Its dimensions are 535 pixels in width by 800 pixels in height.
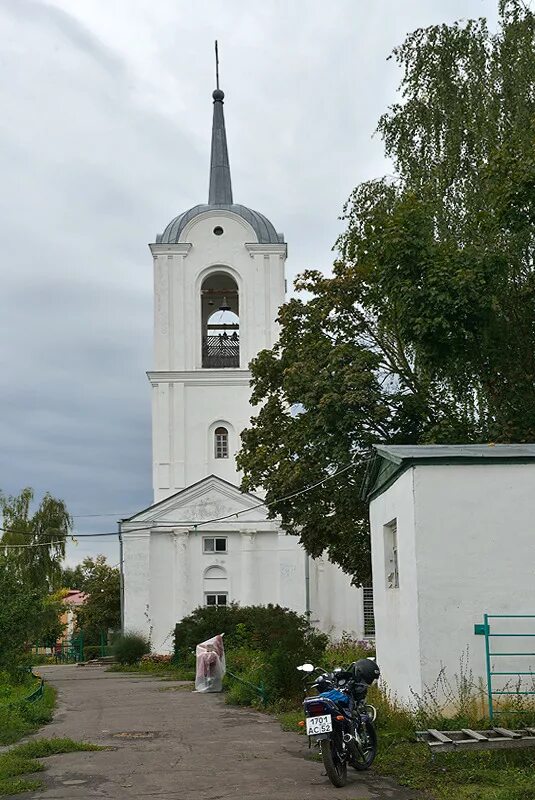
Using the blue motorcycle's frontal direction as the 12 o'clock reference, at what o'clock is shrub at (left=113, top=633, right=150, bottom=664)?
The shrub is roughly at 10 o'clock from the blue motorcycle.

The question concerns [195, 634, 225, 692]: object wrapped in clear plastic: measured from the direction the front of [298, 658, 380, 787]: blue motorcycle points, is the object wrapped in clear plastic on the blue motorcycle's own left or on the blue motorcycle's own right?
on the blue motorcycle's own left

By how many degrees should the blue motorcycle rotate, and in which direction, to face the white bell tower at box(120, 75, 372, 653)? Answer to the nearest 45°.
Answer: approximately 45° to its left

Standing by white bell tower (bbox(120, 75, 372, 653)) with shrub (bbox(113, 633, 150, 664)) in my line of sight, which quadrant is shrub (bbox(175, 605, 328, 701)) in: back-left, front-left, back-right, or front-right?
front-left

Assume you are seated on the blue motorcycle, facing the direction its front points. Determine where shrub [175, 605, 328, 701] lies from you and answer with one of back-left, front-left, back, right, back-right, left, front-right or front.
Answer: front-left

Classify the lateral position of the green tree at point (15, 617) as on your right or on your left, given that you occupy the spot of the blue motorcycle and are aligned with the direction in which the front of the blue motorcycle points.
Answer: on your left

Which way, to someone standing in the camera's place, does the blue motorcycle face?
facing away from the viewer and to the right of the viewer

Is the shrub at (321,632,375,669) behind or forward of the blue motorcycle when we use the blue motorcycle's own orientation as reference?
forward

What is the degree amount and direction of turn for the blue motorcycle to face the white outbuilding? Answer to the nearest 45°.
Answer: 0° — it already faces it

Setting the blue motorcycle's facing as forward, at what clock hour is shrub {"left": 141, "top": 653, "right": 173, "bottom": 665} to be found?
The shrub is roughly at 10 o'clock from the blue motorcycle.

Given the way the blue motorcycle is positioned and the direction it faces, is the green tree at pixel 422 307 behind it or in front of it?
in front
